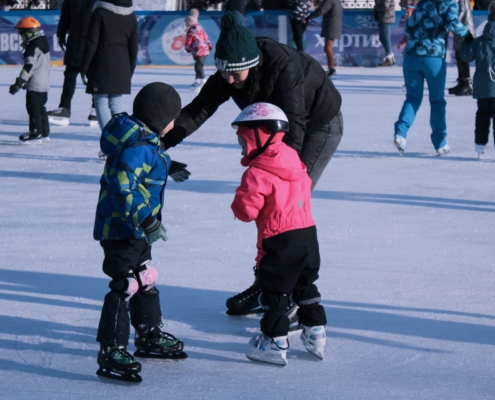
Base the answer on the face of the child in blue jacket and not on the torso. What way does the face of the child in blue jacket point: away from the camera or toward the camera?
away from the camera

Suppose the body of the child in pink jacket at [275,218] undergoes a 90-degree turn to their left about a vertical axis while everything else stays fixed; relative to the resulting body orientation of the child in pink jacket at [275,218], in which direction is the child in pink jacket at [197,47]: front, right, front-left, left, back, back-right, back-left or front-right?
back-right

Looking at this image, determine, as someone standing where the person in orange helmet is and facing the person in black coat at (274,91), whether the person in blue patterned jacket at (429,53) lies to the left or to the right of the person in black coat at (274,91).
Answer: left

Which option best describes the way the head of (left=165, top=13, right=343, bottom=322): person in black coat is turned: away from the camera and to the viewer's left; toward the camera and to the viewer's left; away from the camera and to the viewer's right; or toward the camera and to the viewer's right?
toward the camera and to the viewer's left

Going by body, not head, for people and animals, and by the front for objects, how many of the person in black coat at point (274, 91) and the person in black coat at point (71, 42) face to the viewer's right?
0

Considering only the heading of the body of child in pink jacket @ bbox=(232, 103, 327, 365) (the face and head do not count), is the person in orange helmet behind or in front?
in front

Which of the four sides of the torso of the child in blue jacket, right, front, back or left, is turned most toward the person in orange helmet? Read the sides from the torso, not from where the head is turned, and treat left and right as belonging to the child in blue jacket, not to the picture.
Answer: left

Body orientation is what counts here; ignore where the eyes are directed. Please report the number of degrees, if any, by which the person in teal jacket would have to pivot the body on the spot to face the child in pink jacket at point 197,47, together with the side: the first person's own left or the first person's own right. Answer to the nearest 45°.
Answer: approximately 45° to the first person's own left

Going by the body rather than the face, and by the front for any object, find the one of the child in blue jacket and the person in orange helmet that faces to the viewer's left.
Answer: the person in orange helmet

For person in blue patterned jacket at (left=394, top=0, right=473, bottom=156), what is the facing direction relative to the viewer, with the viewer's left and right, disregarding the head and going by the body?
facing away from the viewer

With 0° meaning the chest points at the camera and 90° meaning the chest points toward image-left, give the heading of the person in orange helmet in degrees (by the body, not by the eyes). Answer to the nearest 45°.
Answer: approximately 90°

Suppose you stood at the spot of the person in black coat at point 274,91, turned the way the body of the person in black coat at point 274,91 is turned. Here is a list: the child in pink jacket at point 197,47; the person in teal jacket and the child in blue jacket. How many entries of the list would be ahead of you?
1

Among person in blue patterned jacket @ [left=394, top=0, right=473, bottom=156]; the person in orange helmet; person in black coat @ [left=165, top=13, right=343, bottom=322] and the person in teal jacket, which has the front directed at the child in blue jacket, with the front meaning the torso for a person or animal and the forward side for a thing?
the person in black coat
